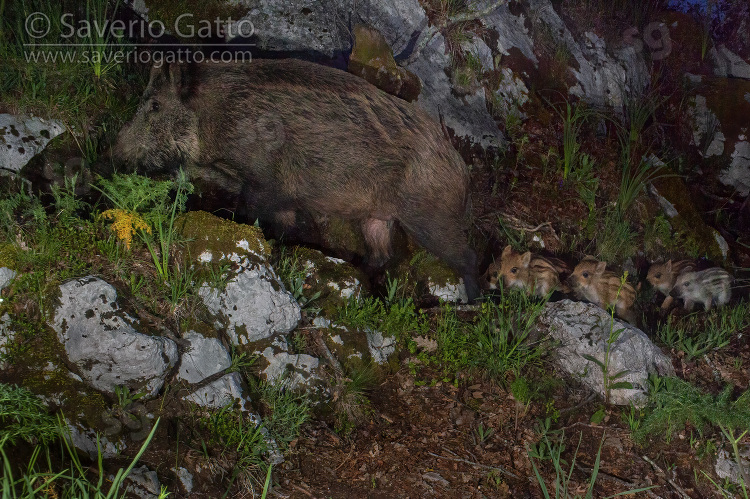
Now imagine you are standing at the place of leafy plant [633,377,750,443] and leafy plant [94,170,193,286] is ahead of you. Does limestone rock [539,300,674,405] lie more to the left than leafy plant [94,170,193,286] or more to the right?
right

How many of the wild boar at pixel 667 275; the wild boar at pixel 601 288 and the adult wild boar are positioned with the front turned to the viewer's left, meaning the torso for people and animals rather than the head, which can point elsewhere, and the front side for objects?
3

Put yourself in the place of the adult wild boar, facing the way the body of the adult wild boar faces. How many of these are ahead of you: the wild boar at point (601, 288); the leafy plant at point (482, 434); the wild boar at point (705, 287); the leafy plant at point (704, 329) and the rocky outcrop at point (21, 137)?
1

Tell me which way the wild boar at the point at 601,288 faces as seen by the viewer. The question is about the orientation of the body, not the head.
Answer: to the viewer's left

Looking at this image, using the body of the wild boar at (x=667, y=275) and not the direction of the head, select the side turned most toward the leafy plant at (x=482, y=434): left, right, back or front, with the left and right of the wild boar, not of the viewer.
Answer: left

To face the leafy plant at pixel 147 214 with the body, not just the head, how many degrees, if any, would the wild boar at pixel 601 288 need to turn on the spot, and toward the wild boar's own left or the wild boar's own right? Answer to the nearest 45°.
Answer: approximately 45° to the wild boar's own left

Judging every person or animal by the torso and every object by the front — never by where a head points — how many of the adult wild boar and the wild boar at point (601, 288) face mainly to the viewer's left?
2

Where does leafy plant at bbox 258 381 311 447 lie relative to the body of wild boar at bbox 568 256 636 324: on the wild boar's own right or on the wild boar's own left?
on the wild boar's own left

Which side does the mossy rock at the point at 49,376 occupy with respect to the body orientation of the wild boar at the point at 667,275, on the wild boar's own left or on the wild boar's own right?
on the wild boar's own left

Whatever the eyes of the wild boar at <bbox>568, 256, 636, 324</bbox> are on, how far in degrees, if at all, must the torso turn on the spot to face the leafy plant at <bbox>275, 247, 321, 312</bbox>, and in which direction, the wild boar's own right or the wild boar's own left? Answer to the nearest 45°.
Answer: approximately 45° to the wild boar's own left

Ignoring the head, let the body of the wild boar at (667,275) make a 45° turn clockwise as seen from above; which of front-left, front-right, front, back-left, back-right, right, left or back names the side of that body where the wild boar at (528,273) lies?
left

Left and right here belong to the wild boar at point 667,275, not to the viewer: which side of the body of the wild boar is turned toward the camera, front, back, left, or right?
left

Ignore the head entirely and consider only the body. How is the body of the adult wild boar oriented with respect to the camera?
to the viewer's left

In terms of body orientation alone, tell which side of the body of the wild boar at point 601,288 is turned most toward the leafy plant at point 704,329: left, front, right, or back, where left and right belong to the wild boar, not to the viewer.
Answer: back
